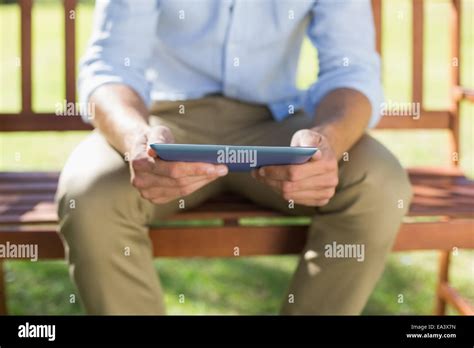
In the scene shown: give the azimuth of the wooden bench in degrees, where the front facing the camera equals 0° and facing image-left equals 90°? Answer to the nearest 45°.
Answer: approximately 0°

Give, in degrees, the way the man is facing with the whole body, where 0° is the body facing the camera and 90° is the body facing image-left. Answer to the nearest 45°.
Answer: approximately 0°
